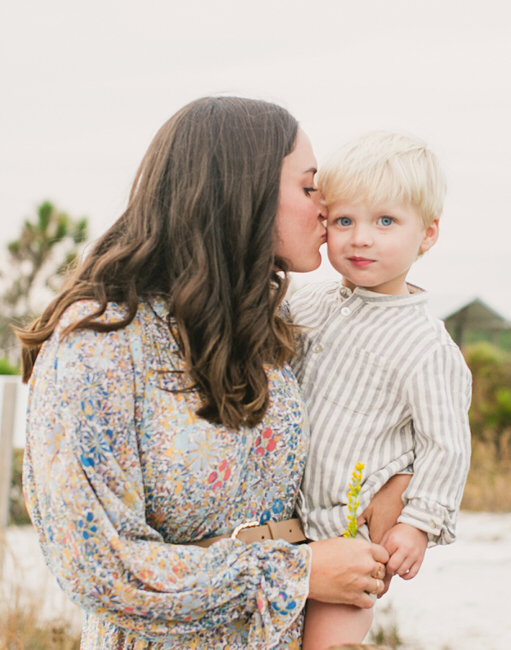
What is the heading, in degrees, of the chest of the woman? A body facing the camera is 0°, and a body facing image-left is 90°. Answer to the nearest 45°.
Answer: approximately 315°

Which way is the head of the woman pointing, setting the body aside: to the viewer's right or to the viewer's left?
to the viewer's right

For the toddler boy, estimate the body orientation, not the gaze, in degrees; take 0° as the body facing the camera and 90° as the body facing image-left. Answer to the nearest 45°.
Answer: approximately 45°
